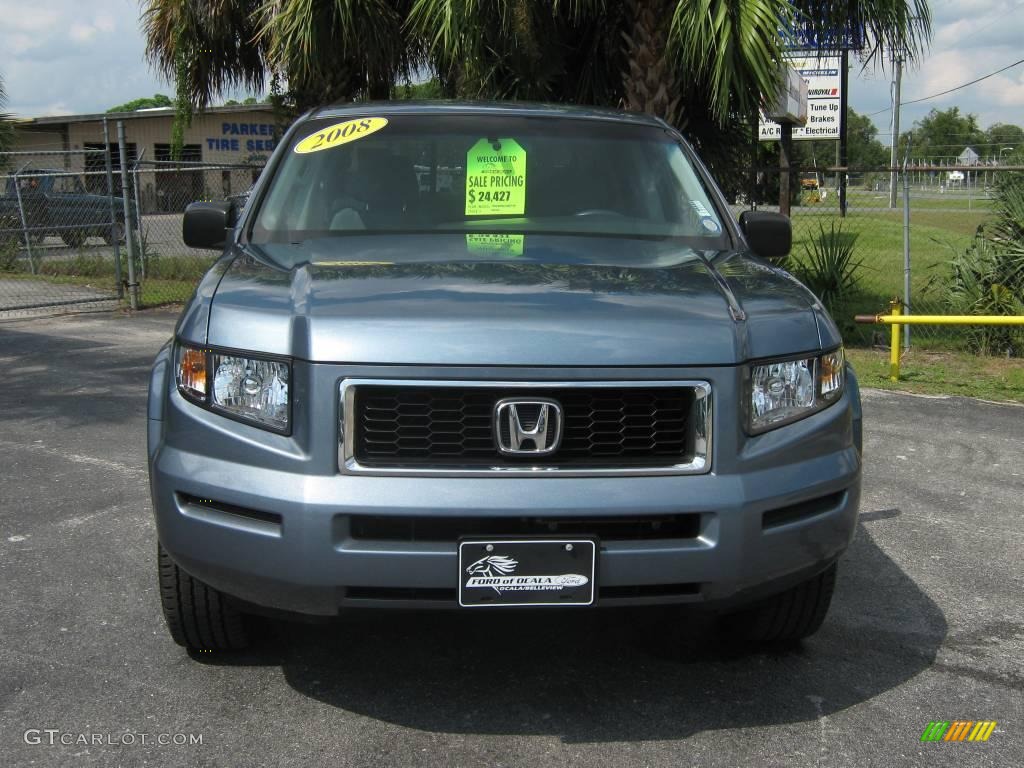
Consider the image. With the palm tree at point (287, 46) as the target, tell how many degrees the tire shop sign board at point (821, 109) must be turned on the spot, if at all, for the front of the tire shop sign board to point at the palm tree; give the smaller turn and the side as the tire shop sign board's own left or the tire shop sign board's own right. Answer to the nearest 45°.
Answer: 0° — it already faces it

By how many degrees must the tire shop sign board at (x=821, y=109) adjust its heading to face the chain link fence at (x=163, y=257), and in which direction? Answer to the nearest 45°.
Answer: approximately 45° to its right

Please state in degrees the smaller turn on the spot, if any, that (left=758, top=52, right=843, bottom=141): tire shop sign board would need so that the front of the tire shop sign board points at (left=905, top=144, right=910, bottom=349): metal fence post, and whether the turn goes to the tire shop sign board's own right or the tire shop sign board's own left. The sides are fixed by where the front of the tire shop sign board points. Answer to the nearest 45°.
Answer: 0° — it already faces it

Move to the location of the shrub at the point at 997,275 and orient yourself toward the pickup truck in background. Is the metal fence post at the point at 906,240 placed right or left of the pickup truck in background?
left

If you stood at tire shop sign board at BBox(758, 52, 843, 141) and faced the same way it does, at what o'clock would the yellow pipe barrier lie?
The yellow pipe barrier is roughly at 12 o'clock from the tire shop sign board.

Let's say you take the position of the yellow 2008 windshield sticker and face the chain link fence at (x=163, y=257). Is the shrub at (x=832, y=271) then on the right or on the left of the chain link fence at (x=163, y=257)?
right

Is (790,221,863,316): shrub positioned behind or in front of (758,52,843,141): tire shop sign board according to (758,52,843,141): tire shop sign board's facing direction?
in front

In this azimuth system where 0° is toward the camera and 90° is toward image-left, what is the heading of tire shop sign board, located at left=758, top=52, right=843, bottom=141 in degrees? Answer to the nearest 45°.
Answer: approximately 0°

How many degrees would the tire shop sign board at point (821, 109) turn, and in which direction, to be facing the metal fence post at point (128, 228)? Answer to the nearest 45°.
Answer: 0° — it already faces it

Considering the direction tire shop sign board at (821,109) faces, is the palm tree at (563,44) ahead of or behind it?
ahead

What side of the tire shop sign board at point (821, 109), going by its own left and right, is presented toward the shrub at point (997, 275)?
front

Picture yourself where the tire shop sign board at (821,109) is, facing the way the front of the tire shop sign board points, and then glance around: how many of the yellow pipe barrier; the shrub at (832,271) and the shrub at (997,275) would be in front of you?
3

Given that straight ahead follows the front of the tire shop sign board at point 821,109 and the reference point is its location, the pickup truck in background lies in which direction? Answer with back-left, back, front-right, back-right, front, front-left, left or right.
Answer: front-right

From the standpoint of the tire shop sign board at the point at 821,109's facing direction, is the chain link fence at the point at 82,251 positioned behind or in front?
in front

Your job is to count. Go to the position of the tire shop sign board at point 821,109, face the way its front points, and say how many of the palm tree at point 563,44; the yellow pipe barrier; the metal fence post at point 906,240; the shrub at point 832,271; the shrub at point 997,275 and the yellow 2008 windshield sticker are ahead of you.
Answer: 6
